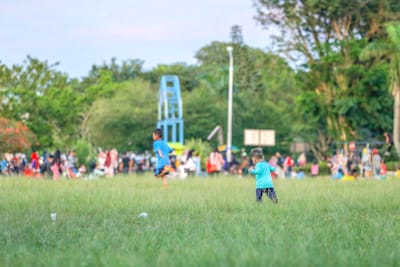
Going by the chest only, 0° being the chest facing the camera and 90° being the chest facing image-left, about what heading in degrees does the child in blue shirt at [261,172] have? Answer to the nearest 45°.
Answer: approximately 135°
